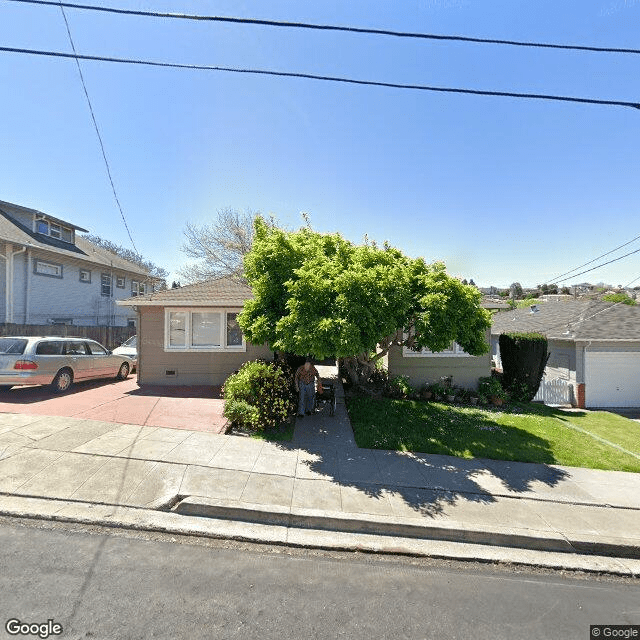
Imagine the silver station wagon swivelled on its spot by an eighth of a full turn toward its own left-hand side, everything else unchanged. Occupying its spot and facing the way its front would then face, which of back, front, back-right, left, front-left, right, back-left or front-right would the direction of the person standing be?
back-right

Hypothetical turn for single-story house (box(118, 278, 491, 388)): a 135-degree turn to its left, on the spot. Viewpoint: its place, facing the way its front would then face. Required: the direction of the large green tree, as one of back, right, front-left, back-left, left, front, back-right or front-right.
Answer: right

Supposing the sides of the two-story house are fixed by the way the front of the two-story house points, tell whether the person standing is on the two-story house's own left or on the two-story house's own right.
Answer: on the two-story house's own left

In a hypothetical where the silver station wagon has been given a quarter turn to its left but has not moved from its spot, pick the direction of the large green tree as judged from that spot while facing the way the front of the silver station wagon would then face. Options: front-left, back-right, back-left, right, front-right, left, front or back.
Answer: back

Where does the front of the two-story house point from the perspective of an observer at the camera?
facing the viewer and to the left of the viewer

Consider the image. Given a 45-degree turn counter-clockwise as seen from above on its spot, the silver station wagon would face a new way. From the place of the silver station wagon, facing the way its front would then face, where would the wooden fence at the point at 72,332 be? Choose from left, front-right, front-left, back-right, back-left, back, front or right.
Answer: front

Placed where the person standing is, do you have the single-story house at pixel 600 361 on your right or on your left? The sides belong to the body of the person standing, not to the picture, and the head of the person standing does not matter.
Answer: on your left

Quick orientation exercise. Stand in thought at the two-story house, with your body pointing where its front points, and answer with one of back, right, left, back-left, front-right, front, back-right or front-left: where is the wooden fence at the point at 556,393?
left

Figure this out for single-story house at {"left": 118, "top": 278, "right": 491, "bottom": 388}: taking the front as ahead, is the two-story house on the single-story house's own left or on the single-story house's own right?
on the single-story house's own right

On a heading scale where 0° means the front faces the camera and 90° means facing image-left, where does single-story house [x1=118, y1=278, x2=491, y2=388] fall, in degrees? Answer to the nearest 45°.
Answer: approximately 0°

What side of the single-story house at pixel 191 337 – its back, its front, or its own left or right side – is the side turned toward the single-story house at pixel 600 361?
left

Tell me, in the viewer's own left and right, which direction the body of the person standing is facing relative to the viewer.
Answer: facing the viewer

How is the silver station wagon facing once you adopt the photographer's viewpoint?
facing away from the viewer and to the right of the viewer

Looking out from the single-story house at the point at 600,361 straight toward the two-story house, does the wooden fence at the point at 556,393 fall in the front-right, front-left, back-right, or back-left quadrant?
front-left
